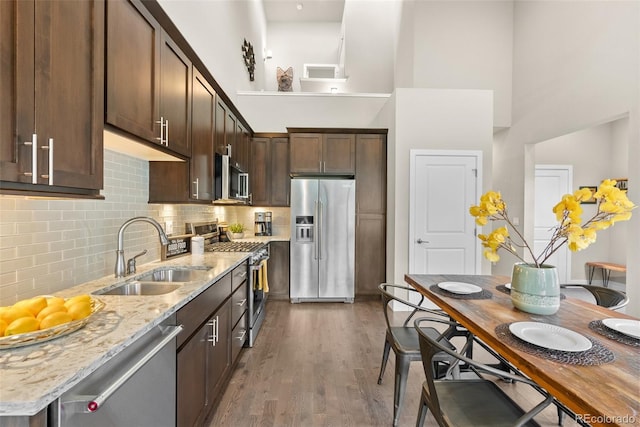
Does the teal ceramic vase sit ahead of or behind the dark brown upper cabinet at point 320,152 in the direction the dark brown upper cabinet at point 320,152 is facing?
ahead

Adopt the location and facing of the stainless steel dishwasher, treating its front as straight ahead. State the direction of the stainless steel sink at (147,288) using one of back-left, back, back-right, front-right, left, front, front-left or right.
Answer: back-left

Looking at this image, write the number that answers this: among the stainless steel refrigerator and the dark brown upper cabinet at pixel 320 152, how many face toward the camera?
2

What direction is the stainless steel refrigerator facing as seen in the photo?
toward the camera

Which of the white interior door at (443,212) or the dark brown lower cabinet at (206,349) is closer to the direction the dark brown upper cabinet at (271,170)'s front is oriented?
the dark brown lower cabinet

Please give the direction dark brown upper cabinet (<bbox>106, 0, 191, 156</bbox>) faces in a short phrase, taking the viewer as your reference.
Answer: facing the viewer and to the right of the viewer

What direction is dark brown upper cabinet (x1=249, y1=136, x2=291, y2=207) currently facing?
toward the camera

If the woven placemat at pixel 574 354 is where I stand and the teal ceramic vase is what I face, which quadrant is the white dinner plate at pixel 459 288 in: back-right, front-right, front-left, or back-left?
front-left

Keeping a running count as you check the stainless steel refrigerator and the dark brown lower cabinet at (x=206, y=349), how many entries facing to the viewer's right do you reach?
1

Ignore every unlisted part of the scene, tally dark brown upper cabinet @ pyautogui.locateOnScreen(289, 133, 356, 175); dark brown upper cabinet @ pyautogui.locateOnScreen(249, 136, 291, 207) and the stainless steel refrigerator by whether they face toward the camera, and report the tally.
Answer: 3

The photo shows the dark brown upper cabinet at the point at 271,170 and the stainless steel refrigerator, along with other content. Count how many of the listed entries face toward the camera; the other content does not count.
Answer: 2

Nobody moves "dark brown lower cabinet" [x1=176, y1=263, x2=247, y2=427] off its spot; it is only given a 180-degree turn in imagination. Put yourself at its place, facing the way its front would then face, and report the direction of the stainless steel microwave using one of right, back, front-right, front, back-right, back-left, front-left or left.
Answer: right

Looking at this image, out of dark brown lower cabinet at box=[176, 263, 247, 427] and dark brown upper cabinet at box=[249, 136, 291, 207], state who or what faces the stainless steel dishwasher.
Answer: the dark brown upper cabinet

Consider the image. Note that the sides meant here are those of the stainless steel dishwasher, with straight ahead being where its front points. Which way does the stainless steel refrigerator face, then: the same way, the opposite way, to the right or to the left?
to the right

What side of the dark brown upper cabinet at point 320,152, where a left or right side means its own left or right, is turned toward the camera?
front
